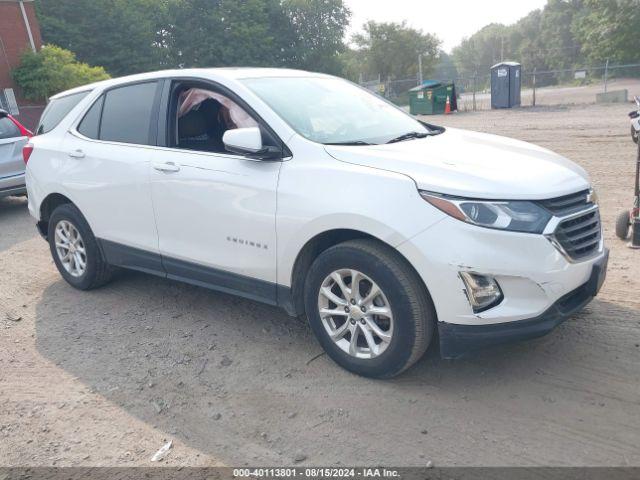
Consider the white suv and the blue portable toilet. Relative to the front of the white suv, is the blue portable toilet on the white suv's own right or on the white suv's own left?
on the white suv's own left

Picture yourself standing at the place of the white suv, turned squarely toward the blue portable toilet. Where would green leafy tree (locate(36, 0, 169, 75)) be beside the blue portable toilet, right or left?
left

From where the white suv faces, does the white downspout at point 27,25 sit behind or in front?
behind

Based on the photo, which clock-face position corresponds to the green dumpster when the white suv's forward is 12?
The green dumpster is roughly at 8 o'clock from the white suv.

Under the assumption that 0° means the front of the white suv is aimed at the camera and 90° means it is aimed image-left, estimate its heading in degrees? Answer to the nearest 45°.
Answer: approximately 315°

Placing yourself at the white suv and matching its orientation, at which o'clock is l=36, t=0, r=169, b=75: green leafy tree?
The green leafy tree is roughly at 7 o'clock from the white suv.

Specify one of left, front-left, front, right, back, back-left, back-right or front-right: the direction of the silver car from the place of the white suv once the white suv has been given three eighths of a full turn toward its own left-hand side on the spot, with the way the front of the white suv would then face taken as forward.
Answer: front-left

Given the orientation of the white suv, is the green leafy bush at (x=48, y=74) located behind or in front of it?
behind

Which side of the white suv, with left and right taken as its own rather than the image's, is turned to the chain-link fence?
left
